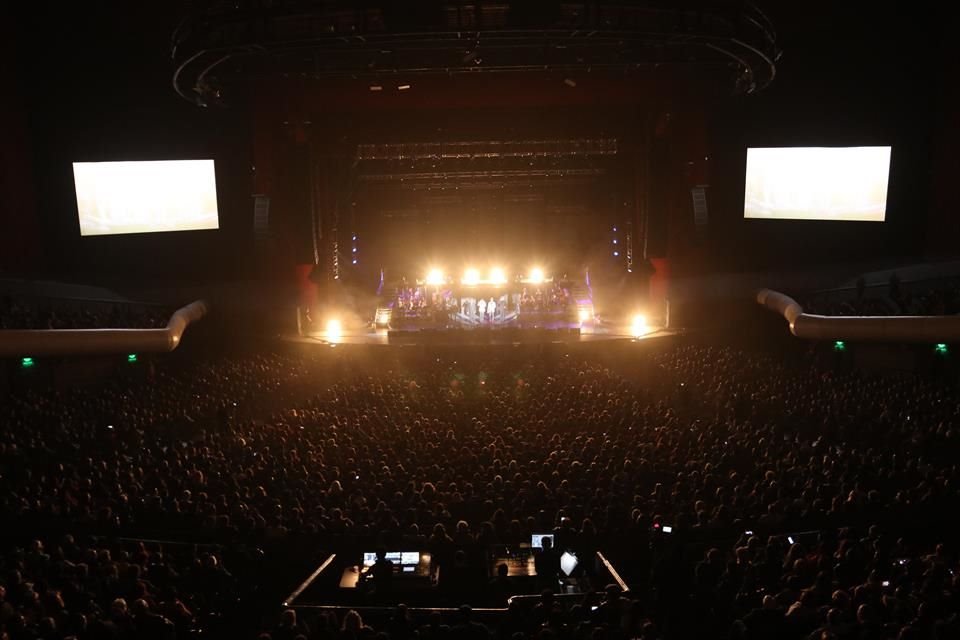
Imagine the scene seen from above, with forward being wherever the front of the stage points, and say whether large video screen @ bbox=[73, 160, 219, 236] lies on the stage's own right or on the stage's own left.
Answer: on the stage's own right

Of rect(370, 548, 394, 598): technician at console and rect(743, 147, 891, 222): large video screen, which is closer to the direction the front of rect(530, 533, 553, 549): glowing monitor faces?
the technician at console

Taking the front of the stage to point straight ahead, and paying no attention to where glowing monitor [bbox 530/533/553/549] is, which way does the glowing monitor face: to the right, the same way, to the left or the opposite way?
the same way

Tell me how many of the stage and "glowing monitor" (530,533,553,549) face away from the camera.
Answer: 0

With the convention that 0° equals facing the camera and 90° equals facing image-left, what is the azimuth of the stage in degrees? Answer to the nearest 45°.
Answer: approximately 0°

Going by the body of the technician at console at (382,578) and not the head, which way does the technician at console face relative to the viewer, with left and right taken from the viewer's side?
facing away from the viewer

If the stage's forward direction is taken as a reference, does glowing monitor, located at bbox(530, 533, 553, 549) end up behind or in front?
in front

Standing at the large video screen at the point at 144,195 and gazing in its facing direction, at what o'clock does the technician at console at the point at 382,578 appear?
The technician at console is roughly at 12 o'clock from the large video screen.

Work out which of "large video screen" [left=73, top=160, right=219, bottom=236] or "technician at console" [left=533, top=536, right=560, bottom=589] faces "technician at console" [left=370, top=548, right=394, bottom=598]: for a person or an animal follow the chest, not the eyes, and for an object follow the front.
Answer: the large video screen

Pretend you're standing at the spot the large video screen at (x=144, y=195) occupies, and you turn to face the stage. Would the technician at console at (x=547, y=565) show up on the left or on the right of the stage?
right

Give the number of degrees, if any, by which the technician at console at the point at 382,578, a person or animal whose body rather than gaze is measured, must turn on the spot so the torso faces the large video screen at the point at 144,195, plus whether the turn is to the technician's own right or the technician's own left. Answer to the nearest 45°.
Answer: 0° — they already face it

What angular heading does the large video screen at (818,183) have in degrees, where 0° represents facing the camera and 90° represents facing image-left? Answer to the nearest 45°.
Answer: approximately 0°

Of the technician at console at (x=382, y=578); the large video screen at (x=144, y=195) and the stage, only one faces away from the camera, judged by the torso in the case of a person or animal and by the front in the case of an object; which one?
the technician at console

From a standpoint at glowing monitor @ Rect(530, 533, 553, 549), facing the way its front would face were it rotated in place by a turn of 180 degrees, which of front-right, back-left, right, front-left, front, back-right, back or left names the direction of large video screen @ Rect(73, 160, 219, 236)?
front-left

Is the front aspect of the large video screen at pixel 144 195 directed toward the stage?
no

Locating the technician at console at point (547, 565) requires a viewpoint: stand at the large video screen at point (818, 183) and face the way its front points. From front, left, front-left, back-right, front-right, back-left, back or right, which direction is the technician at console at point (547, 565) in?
front

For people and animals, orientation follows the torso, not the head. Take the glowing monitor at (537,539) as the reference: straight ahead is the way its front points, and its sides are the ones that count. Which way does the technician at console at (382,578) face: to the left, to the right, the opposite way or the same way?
the opposite way

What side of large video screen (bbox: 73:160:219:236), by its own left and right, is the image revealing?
front

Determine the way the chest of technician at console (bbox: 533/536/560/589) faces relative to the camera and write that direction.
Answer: away from the camera

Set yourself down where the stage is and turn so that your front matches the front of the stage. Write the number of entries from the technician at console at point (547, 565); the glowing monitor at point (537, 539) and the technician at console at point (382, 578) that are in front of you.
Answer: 3

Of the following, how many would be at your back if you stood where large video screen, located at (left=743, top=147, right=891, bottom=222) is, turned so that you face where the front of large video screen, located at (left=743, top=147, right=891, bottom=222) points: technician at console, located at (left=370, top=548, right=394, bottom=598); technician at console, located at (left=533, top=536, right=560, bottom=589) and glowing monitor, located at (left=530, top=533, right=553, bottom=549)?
0
